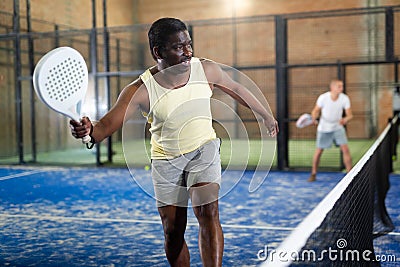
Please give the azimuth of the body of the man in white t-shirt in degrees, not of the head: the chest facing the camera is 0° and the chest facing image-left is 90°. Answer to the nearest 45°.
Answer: approximately 0°
